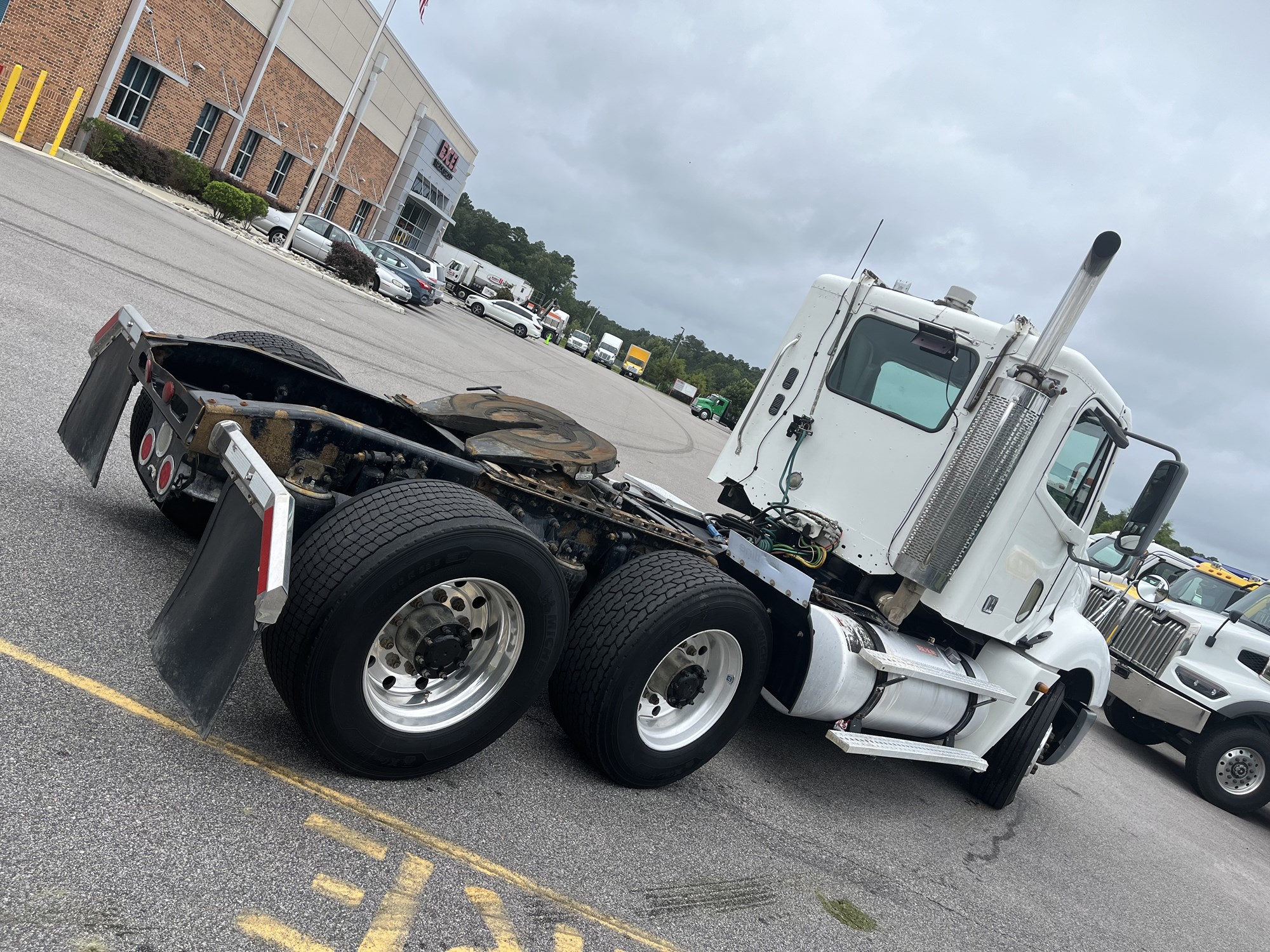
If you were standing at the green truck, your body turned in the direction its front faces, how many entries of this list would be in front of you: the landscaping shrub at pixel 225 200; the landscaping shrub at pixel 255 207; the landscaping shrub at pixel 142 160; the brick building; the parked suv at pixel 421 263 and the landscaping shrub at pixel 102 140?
6

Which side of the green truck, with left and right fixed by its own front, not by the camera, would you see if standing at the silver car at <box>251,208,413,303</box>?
front

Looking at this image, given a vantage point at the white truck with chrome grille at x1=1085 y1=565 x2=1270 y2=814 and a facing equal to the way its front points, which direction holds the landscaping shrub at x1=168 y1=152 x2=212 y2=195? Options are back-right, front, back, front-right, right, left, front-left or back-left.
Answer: front-right

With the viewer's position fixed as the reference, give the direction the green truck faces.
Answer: facing the viewer and to the left of the viewer

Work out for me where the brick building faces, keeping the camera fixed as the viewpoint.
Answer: facing the viewer and to the right of the viewer

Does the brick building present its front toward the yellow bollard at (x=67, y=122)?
no

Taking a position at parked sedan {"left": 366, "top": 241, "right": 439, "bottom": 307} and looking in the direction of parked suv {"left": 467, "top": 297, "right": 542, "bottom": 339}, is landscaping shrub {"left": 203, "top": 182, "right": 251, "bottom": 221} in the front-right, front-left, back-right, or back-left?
back-left

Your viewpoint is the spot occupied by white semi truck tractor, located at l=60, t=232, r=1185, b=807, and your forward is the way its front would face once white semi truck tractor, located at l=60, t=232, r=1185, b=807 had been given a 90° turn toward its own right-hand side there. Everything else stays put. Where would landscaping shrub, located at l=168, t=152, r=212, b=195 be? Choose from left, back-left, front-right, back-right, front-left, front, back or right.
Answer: back

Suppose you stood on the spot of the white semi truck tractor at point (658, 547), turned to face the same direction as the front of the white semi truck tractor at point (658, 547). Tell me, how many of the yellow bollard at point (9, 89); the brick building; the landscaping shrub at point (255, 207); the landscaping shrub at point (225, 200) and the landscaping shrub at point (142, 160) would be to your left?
5

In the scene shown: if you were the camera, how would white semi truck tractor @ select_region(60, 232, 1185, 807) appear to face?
facing away from the viewer and to the right of the viewer

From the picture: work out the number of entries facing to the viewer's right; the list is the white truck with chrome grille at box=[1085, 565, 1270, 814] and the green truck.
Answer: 0

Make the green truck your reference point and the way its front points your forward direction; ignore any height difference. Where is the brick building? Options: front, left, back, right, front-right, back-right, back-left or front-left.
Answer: front

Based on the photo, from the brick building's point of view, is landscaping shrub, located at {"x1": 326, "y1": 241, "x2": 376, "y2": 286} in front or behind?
in front

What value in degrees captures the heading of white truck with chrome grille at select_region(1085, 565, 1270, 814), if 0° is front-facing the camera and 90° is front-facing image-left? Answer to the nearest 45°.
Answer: approximately 45°

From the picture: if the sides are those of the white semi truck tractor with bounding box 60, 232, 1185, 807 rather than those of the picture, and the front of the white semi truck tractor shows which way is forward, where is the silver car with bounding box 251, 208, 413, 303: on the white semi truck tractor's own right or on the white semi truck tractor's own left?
on the white semi truck tractor's own left

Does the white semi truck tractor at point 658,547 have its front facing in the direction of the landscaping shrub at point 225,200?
no
